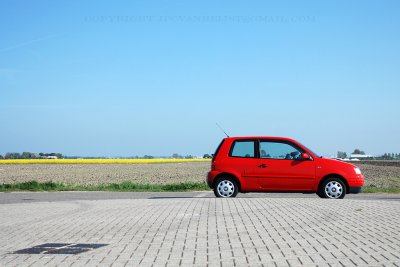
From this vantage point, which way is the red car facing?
to the viewer's right
